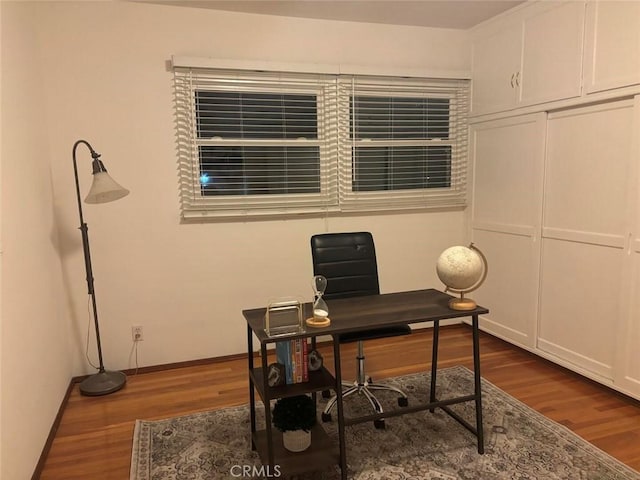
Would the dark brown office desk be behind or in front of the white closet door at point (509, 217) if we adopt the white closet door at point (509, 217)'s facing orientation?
in front

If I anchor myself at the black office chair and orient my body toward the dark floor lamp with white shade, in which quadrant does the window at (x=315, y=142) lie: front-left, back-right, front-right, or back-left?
front-right

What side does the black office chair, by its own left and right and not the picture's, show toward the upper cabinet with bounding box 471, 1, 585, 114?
left

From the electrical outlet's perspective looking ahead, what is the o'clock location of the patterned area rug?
The patterned area rug is roughly at 11 o'clock from the electrical outlet.

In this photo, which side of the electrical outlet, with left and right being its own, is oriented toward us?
front

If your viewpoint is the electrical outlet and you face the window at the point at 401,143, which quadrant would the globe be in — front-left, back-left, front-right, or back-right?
front-right

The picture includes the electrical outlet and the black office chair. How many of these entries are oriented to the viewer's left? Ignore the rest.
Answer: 0

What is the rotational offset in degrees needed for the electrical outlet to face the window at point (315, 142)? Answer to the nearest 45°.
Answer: approximately 90° to its left

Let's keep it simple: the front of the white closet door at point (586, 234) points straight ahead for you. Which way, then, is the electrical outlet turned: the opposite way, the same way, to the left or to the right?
to the left

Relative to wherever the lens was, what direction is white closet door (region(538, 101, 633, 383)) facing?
facing the viewer and to the left of the viewer

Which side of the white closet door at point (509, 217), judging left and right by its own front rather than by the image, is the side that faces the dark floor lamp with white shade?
front

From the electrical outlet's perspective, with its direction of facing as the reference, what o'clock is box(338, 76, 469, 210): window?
The window is roughly at 9 o'clock from the electrical outlet.

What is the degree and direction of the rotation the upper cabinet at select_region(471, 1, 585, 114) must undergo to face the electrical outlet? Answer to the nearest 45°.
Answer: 0° — it already faces it

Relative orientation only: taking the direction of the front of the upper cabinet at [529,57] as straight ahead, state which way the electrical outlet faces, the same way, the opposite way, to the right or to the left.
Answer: to the left
